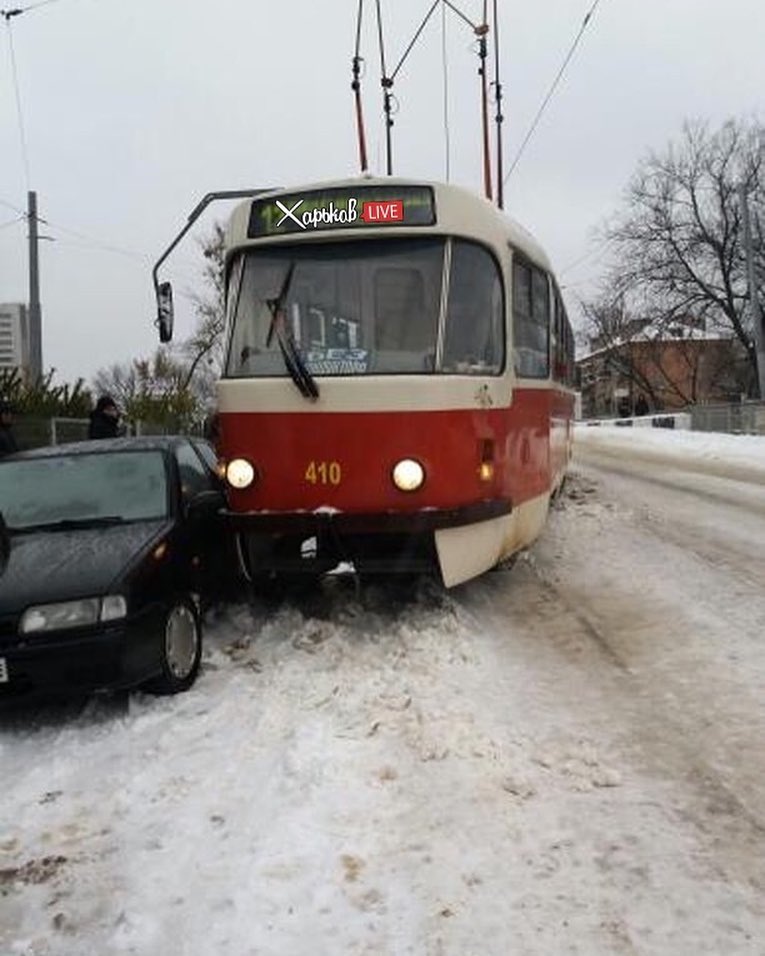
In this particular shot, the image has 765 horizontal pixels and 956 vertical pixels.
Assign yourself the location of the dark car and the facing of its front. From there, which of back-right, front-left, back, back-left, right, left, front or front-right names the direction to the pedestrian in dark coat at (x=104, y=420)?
back-right

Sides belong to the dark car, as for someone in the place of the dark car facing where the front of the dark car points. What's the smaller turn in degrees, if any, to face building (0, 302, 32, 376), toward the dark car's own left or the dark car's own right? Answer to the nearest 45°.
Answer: approximately 135° to the dark car's own right

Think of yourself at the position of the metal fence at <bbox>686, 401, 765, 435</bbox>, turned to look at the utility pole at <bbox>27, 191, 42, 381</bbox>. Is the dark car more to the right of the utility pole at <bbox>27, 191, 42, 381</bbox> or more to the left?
left

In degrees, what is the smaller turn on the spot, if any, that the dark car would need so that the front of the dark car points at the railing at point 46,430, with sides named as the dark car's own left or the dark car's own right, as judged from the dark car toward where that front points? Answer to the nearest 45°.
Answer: approximately 135° to the dark car's own right

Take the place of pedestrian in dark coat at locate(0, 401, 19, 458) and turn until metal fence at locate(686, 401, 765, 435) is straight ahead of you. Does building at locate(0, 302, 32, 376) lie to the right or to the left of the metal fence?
left

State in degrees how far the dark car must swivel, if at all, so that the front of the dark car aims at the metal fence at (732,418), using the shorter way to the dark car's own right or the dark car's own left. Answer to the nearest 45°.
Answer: approximately 180°

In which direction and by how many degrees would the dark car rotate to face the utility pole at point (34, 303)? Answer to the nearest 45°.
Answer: approximately 135° to its right

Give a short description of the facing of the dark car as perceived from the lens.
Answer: facing the viewer and to the left of the viewer

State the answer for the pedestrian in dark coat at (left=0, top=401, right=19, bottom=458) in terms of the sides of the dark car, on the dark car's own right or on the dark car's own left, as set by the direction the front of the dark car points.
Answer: on the dark car's own right

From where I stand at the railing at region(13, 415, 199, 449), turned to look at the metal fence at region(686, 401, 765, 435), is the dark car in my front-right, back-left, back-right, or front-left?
back-right
